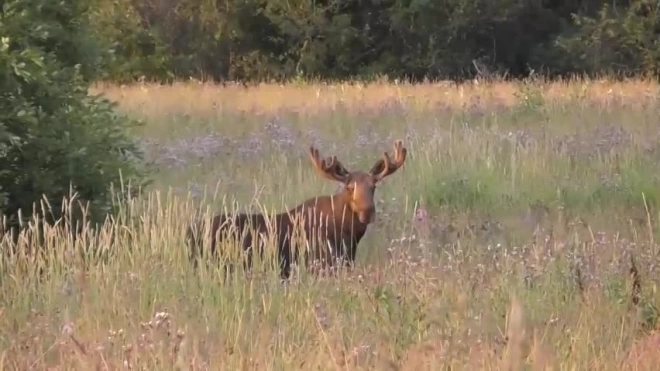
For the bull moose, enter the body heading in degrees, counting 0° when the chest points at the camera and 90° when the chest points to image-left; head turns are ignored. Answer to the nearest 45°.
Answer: approximately 315°

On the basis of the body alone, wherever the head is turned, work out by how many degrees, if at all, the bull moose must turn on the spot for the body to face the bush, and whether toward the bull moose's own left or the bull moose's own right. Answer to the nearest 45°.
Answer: approximately 135° to the bull moose's own right
